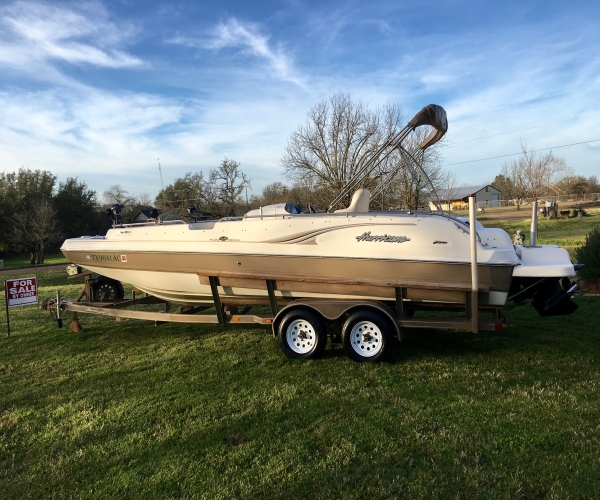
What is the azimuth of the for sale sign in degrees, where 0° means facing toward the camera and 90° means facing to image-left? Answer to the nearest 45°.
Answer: approximately 0°

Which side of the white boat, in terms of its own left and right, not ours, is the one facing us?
left

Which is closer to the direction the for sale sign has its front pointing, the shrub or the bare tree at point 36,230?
the shrub

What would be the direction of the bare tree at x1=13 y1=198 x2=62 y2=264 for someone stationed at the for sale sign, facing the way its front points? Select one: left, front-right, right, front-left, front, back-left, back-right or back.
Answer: back

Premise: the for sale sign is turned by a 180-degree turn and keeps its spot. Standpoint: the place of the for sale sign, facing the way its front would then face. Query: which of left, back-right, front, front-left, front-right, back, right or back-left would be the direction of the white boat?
back-right

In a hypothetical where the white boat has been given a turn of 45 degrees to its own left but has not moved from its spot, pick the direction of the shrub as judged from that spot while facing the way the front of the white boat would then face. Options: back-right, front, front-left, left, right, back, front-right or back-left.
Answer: back
